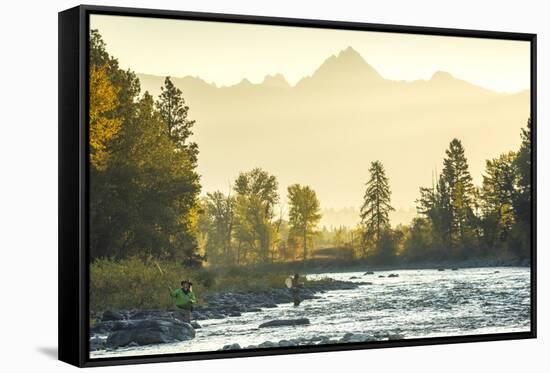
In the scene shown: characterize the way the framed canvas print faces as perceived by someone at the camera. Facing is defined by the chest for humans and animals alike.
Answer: facing the viewer and to the right of the viewer
